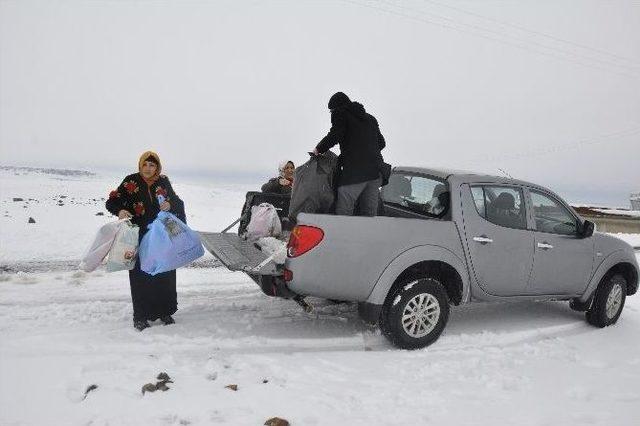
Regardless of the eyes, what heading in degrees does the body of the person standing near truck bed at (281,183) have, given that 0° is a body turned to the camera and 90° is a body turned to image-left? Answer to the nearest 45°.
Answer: approximately 315°

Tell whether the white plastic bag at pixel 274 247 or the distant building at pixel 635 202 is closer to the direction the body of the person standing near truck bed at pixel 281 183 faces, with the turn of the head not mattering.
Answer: the white plastic bag

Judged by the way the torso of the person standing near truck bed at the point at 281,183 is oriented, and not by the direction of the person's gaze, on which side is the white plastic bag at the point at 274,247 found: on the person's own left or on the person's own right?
on the person's own right

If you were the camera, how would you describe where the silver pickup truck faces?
facing away from the viewer and to the right of the viewer

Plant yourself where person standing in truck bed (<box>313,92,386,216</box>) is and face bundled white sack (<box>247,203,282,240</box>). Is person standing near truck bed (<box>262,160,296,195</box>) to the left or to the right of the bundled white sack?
right

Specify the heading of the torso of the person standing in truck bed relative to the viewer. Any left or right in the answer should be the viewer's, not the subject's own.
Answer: facing away from the viewer and to the left of the viewer

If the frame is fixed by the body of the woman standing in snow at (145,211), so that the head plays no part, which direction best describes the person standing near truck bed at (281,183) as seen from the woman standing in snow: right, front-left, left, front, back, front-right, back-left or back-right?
back-left

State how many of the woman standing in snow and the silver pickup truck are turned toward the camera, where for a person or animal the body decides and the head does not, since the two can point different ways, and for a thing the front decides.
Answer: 1

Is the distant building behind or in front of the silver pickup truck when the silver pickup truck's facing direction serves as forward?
in front

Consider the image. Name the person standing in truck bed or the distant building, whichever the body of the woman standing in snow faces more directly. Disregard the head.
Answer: the person standing in truck bed

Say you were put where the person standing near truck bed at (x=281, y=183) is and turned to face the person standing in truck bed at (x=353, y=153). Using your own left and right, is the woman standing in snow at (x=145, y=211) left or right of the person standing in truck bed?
right
